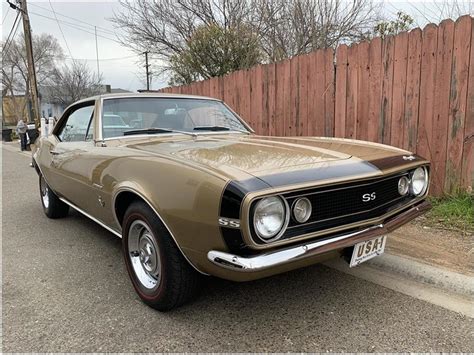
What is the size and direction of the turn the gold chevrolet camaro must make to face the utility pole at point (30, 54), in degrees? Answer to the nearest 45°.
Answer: approximately 180°

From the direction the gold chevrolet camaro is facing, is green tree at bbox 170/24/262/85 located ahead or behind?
behind

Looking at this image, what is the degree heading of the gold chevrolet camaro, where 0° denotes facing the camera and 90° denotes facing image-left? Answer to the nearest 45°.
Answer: approximately 315°

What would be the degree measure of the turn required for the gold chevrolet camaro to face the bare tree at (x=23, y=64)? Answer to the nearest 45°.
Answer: approximately 180°

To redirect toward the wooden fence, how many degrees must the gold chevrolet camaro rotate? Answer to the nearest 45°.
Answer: approximately 90° to its left
